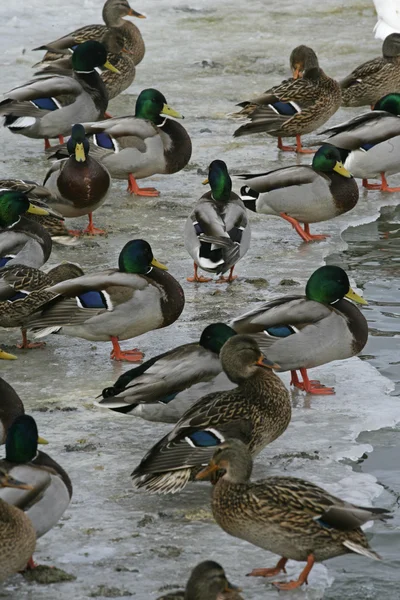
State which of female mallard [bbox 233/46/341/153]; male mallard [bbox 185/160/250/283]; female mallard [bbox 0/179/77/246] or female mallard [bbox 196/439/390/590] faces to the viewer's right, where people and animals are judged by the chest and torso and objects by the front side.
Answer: female mallard [bbox 233/46/341/153]

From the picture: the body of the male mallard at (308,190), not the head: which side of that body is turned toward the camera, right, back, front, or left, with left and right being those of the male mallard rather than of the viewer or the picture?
right

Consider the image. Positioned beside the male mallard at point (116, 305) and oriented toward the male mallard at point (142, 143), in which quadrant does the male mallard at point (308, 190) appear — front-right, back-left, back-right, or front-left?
front-right

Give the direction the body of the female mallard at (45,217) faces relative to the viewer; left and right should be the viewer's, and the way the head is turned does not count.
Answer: facing to the left of the viewer

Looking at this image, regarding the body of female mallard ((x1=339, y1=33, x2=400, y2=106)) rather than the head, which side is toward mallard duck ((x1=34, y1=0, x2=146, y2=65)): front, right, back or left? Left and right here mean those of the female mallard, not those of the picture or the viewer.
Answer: back

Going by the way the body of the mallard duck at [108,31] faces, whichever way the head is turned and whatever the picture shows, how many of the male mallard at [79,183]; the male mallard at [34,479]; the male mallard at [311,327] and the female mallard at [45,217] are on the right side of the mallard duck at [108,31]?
4

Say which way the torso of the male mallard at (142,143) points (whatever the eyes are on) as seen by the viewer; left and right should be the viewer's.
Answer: facing to the right of the viewer

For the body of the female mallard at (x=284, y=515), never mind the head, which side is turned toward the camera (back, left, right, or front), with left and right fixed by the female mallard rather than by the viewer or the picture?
left

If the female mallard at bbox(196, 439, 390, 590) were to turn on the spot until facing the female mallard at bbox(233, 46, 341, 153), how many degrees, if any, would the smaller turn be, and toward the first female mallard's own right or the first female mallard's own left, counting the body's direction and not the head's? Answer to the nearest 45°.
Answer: approximately 90° to the first female mallard's own right

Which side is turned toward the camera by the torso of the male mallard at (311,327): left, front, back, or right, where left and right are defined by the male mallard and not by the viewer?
right

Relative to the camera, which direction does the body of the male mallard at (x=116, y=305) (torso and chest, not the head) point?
to the viewer's right
